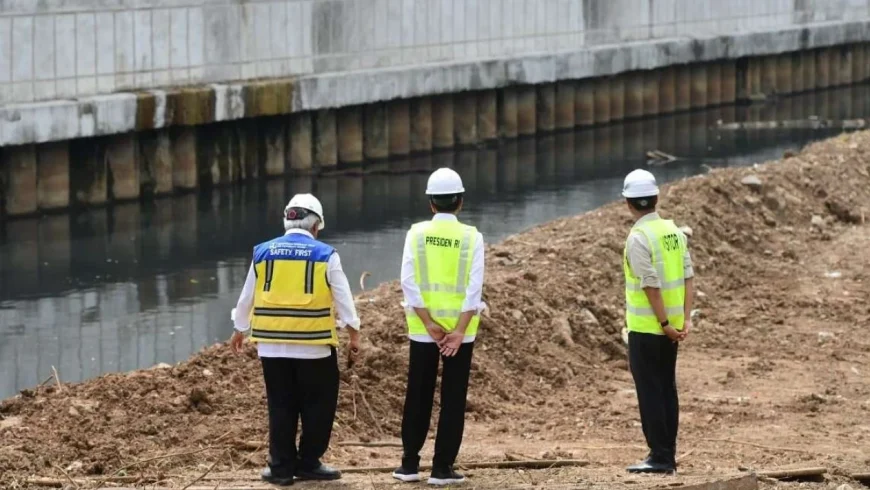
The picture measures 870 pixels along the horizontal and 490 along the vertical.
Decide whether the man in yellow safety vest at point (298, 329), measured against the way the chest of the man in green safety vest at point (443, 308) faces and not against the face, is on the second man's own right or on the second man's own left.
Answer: on the second man's own left

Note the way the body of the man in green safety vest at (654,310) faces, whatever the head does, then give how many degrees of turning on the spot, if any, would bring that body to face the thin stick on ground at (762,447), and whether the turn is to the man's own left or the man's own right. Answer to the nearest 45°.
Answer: approximately 90° to the man's own right

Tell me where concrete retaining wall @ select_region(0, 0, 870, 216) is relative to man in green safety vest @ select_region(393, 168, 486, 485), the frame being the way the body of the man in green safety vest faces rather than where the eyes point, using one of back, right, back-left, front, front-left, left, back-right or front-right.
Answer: front

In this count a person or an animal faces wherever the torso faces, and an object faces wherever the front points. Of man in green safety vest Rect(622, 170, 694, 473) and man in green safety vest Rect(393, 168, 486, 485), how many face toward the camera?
0

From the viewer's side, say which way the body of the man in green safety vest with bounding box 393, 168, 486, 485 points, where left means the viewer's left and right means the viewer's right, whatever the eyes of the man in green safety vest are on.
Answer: facing away from the viewer

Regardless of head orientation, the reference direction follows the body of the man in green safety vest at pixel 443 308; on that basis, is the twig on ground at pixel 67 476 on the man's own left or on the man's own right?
on the man's own left

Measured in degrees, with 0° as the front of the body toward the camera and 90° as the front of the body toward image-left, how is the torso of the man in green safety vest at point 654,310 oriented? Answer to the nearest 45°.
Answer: approximately 135°

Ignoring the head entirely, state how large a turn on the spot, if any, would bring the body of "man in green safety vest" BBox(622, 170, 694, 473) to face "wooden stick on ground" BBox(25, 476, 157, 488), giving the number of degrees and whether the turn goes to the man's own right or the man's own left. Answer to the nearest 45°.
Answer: approximately 45° to the man's own left

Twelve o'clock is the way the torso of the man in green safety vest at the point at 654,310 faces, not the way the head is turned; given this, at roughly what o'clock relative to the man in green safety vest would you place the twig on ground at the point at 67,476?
The twig on ground is roughly at 10 o'clock from the man in green safety vest.

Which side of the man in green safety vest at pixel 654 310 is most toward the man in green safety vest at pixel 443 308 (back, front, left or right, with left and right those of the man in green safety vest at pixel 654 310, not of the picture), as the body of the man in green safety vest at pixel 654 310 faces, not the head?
left

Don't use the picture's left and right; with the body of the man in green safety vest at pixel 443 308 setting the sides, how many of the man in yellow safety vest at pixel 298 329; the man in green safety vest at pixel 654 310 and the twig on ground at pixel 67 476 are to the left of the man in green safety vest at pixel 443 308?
2

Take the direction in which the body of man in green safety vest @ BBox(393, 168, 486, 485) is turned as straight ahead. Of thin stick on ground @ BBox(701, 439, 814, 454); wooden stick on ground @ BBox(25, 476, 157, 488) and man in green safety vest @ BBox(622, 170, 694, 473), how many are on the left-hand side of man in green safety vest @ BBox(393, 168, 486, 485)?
1
